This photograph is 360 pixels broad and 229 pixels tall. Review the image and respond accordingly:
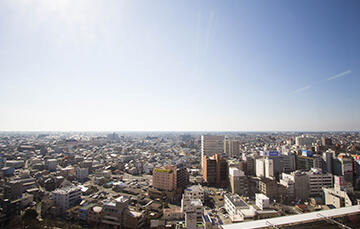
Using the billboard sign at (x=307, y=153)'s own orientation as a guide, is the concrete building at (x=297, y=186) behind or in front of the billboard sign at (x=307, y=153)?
in front

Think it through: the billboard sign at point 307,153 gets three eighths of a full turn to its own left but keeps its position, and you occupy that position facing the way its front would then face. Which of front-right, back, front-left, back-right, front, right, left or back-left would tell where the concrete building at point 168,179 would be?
back

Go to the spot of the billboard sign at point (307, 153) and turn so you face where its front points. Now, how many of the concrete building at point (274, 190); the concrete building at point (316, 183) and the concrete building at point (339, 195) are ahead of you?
3

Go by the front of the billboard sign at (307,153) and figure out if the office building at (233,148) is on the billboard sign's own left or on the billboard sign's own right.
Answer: on the billboard sign's own right

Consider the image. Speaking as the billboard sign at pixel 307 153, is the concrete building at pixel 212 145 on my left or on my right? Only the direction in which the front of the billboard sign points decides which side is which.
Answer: on my right

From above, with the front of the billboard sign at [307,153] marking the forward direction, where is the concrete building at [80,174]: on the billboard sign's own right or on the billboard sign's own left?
on the billboard sign's own right

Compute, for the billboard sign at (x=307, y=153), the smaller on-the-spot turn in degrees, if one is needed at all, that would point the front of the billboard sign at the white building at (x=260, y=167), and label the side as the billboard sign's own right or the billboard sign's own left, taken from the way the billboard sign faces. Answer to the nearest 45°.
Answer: approximately 45° to the billboard sign's own right

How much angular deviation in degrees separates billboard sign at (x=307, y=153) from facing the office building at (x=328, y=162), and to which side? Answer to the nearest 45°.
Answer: approximately 45° to its left

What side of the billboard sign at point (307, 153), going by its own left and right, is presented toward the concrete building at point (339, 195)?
front

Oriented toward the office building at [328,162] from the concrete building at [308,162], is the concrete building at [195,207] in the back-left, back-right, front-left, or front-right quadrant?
back-right

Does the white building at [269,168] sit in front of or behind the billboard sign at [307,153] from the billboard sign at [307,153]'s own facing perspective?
in front

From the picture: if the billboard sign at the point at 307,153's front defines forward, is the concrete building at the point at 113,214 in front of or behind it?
in front

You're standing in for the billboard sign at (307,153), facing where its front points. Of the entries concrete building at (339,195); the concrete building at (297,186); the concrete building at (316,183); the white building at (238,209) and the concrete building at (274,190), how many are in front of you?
5

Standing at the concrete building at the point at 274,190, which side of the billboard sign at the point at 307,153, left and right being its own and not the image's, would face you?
front

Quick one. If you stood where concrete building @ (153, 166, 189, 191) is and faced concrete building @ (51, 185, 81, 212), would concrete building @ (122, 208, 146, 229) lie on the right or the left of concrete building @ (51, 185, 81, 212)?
left

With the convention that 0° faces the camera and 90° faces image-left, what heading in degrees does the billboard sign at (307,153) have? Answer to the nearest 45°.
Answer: approximately 0°

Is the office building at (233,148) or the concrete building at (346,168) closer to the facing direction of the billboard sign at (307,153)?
the concrete building
